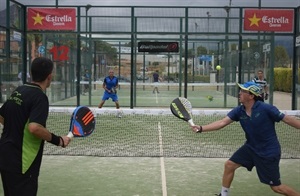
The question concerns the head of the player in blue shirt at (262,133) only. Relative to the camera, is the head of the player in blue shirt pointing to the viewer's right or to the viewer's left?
to the viewer's left

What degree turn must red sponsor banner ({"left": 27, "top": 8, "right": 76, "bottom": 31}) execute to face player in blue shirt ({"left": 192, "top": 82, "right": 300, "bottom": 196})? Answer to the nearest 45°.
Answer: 0° — it already faces them

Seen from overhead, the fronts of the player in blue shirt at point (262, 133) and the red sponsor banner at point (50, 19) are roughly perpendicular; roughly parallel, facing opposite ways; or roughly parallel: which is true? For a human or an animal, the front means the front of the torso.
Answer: roughly perpendicular

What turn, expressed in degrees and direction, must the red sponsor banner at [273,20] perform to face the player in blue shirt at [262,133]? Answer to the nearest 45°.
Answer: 0° — it already faces them

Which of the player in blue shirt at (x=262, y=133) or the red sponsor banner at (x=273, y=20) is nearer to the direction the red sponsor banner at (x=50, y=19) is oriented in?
the player in blue shirt

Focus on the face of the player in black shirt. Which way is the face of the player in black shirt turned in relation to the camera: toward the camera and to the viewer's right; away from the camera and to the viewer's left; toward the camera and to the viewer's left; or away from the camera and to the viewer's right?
away from the camera and to the viewer's right

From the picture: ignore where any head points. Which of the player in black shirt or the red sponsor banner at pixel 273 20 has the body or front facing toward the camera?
the red sponsor banner

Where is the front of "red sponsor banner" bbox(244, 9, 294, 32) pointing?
toward the camera

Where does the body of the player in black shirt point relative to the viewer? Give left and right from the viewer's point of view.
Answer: facing away from the viewer and to the right of the viewer

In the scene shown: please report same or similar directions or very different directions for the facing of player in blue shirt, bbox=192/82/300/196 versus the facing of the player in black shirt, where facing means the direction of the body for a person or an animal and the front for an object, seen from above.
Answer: very different directions

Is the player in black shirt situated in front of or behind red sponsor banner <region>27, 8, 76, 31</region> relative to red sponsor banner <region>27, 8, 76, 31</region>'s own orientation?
in front

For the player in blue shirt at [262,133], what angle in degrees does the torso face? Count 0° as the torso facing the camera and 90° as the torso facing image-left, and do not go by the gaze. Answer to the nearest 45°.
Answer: approximately 45°

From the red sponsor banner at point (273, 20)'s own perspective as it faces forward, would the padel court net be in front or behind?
in front

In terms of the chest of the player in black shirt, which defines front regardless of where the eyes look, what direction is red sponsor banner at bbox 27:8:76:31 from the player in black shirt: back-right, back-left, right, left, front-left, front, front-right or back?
front-left

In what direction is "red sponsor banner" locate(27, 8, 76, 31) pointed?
toward the camera

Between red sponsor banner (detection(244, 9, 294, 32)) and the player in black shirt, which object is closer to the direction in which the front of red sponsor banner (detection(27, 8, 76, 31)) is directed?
the player in black shirt

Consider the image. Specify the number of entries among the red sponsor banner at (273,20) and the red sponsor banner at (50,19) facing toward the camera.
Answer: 2

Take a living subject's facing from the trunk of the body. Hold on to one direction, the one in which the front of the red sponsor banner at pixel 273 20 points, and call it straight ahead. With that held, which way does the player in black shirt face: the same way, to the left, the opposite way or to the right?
the opposite way

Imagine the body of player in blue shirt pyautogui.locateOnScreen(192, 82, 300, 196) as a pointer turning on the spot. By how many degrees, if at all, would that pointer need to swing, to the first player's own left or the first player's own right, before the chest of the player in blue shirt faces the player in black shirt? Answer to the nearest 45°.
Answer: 0° — they already face them
